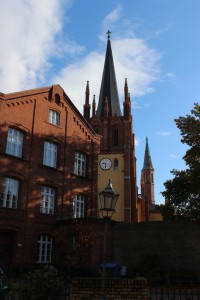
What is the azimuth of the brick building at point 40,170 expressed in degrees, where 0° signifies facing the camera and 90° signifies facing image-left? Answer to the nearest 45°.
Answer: approximately 315°

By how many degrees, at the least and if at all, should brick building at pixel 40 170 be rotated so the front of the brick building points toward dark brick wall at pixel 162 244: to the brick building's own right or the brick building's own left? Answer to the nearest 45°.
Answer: approximately 45° to the brick building's own left
